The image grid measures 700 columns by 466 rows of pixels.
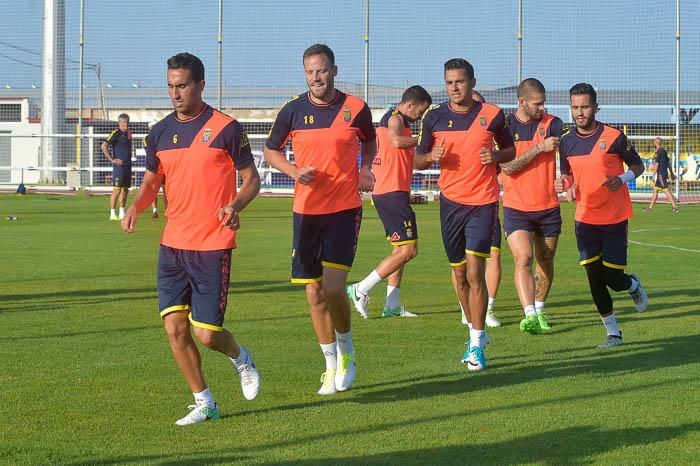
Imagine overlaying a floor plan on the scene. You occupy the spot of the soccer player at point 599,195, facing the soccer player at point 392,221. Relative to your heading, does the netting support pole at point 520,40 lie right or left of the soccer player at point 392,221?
right

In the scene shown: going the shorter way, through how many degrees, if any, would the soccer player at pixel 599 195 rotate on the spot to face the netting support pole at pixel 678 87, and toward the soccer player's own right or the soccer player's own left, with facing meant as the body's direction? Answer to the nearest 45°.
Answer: approximately 135° to the soccer player's own right

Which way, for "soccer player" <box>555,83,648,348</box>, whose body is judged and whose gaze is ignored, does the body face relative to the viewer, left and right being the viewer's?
facing the viewer and to the left of the viewer

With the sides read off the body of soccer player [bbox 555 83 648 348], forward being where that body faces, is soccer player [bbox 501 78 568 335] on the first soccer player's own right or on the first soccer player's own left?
on the first soccer player's own right

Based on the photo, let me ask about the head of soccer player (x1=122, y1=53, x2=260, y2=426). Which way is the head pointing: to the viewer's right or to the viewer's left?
to the viewer's left

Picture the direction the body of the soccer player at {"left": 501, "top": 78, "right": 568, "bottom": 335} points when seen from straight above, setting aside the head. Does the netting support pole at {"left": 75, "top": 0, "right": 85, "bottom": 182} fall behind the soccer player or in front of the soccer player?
behind

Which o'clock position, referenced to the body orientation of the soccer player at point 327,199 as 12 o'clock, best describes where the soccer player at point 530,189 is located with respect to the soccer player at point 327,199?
the soccer player at point 530,189 is roughly at 7 o'clock from the soccer player at point 327,199.

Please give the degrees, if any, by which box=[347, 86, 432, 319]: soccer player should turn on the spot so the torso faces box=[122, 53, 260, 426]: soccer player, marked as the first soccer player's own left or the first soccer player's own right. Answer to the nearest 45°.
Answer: approximately 90° to the first soccer player's own right

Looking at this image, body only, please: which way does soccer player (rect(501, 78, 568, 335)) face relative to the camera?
toward the camera
